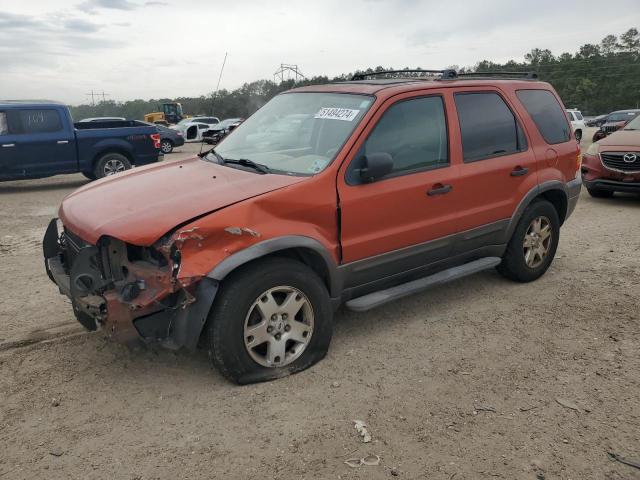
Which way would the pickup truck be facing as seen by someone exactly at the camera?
facing to the left of the viewer

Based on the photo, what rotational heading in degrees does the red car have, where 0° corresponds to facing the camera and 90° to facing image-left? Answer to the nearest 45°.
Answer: approximately 45°

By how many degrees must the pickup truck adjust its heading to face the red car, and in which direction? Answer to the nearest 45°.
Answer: approximately 135° to its left

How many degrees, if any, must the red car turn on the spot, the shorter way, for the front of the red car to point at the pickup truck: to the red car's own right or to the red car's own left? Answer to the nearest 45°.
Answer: approximately 45° to the red car's own right

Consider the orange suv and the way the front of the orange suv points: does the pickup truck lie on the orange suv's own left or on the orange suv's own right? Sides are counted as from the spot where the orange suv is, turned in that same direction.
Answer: on the orange suv's own right

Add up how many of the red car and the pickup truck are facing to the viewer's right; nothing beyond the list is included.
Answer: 0

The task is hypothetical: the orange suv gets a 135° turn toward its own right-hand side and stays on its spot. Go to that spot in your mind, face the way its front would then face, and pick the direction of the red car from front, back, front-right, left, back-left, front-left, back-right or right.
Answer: front-right

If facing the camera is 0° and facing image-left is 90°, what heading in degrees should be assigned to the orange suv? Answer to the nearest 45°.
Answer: approximately 45°
